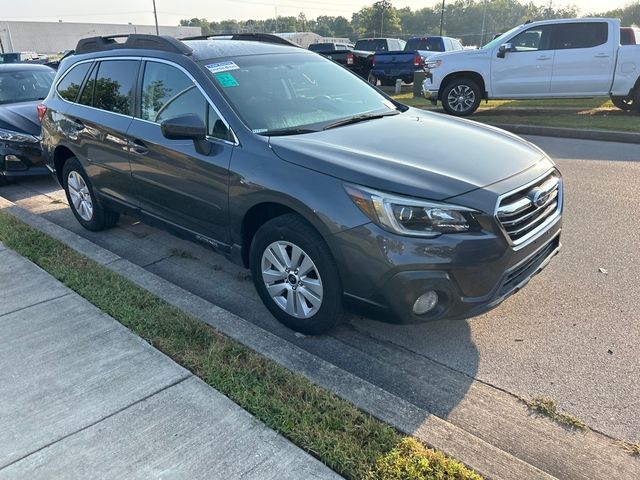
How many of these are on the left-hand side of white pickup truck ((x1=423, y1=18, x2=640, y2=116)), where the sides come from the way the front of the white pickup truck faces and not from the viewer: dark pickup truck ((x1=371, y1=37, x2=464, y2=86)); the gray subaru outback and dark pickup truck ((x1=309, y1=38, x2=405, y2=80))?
1

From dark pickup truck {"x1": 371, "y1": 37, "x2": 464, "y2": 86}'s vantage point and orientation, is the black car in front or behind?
behind

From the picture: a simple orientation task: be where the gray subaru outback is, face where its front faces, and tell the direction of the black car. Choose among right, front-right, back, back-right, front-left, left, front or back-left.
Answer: back

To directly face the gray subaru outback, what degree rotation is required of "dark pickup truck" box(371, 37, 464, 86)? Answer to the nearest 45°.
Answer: approximately 135° to its right

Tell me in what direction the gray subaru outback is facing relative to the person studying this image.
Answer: facing the viewer and to the right of the viewer

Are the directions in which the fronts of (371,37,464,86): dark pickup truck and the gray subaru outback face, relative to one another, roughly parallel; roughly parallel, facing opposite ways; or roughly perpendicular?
roughly perpendicular

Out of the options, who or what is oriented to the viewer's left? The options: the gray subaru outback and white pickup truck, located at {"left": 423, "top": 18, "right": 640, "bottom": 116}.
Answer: the white pickup truck

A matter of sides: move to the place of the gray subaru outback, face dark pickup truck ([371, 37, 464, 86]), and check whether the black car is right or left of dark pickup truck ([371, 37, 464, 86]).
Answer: left

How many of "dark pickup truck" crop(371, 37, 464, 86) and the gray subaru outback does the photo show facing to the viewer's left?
0

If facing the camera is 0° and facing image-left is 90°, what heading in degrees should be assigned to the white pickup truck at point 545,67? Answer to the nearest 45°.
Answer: approximately 90°

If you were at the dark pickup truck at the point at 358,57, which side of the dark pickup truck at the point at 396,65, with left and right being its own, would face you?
left

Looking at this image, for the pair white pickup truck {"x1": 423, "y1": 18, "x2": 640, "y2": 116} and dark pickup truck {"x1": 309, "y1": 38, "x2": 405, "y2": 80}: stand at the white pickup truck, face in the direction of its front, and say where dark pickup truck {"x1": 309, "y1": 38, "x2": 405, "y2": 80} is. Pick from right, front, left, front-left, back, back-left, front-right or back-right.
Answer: front-right

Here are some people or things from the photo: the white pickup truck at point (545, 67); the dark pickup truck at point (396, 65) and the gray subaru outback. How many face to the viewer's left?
1
